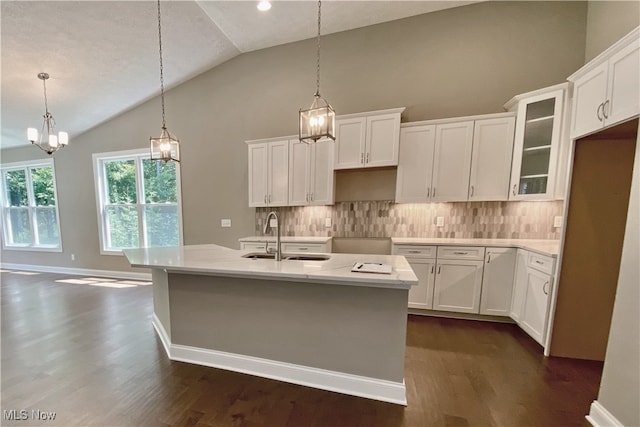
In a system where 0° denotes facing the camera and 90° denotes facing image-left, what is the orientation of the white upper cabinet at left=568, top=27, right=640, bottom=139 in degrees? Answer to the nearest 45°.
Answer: approximately 45°

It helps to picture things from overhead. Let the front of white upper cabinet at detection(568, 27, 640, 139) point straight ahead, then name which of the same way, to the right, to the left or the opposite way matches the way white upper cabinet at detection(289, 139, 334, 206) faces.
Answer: to the left

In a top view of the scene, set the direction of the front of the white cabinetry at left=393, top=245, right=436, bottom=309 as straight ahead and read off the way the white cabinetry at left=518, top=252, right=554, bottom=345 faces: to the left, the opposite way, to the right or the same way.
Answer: to the right

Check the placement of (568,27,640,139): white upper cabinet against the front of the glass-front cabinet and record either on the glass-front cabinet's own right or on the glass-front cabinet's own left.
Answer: on the glass-front cabinet's own left

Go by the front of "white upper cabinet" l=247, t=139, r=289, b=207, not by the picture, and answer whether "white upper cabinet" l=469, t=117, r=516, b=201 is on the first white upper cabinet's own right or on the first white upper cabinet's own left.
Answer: on the first white upper cabinet's own left

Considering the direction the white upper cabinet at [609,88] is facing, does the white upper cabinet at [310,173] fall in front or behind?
in front

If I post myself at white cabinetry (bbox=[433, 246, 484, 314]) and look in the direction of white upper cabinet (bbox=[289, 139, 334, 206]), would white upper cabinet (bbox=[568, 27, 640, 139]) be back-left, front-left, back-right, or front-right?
back-left

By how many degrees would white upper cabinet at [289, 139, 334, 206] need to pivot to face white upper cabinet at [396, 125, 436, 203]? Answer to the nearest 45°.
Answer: approximately 90° to its left

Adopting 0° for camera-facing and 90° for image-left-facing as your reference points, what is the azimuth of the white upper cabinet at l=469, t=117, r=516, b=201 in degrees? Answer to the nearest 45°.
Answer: approximately 0°

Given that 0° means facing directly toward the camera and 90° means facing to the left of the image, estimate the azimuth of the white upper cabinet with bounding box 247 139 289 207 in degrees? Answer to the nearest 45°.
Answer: approximately 0°
